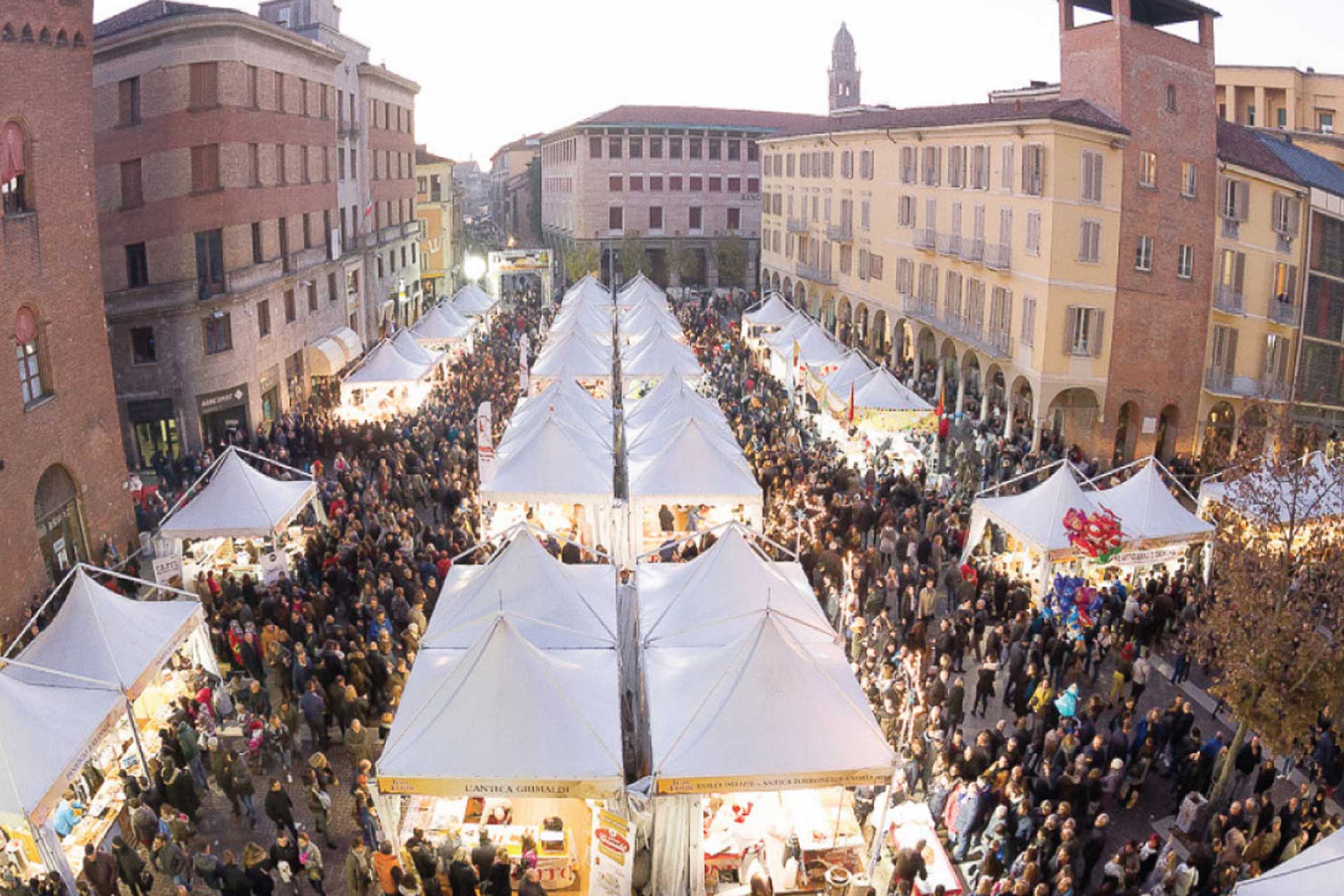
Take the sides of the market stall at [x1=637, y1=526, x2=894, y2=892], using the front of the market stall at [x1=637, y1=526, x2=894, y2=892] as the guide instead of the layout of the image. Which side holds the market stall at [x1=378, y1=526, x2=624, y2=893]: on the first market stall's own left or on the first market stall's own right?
on the first market stall's own right

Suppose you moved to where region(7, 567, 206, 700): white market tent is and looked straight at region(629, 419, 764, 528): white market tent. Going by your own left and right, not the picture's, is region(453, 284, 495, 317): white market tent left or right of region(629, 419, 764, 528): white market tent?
left

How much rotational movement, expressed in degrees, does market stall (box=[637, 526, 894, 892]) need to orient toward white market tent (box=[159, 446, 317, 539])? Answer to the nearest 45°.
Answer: approximately 135° to its right

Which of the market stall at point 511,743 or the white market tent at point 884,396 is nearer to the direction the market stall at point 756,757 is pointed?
the market stall

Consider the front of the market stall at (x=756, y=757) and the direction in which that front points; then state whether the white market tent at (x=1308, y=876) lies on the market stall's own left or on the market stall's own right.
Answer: on the market stall's own left

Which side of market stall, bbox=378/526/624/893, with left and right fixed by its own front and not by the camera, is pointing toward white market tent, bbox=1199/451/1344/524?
left

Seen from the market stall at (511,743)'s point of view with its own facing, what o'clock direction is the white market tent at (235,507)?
The white market tent is roughly at 5 o'clock from the market stall.

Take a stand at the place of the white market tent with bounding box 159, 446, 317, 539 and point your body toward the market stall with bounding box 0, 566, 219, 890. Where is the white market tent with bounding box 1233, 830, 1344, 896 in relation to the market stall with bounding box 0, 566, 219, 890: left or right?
left

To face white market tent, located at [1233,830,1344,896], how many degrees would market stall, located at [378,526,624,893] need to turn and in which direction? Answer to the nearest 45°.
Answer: approximately 45° to its left

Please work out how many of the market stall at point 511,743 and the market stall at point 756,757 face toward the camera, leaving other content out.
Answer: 2

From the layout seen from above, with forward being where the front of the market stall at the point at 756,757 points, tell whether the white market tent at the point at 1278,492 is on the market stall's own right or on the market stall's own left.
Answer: on the market stall's own left

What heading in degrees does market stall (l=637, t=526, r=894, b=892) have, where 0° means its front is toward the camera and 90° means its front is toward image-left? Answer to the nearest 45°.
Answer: approximately 0°
